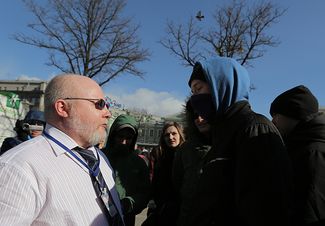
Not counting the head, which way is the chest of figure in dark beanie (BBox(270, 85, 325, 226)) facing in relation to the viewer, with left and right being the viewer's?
facing to the left of the viewer

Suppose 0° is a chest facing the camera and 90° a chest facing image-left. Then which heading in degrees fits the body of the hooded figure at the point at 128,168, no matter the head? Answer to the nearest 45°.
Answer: approximately 0°

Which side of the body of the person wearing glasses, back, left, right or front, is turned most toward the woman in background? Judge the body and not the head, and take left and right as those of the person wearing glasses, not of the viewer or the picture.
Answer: left

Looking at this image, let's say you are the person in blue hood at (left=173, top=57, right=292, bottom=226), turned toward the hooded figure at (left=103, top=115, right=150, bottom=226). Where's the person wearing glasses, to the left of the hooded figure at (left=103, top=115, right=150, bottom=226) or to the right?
left

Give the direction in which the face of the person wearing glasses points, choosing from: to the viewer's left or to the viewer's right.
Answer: to the viewer's right

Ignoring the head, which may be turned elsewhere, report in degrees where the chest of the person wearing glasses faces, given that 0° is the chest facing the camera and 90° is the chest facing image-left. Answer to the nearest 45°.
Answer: approximately 315°

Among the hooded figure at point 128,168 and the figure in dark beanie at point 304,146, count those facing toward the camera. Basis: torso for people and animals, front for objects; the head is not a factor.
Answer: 1

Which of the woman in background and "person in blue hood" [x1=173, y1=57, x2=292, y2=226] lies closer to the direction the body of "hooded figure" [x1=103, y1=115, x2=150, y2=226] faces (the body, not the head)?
the person in blue hood

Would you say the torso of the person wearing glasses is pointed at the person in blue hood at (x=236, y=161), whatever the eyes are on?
yes
